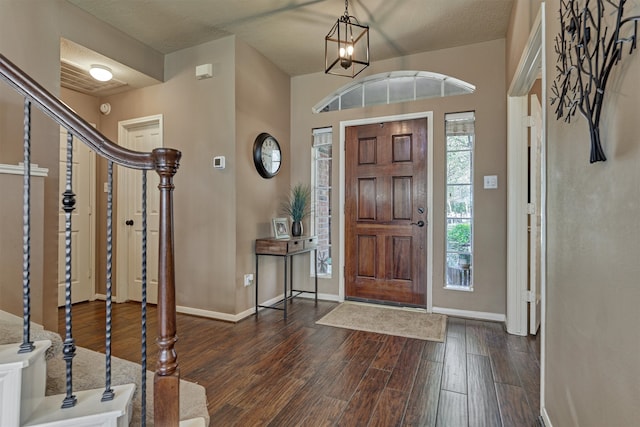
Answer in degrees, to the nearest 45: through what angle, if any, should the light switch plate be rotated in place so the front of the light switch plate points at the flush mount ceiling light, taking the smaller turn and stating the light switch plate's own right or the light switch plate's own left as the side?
approximately 45° to the light switch plate's own right

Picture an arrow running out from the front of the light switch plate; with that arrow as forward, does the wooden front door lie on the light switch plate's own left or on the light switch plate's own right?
on the light switch plate's own right

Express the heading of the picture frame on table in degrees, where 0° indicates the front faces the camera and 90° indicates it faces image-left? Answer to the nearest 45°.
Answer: approximately 315°

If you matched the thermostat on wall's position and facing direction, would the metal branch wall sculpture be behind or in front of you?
in front

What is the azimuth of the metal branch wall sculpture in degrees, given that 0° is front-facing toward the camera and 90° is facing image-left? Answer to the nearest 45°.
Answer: approximately 45°

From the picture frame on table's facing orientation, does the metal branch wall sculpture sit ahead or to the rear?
ahead

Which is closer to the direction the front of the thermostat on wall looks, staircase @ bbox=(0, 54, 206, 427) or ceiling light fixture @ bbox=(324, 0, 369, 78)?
the staircase

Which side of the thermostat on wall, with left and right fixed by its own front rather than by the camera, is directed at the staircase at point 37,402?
front

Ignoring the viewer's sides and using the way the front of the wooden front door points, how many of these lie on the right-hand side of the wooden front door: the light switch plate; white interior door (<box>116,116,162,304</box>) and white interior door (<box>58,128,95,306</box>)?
2

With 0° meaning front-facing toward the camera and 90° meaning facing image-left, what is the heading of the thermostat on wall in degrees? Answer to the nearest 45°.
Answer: approximately 0°

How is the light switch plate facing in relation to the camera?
toward the camera

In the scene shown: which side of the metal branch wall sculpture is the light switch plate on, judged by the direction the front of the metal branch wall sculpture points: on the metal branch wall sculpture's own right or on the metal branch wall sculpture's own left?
on the metal branch wall sculpture's own right

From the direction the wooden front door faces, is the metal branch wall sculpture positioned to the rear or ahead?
ahead

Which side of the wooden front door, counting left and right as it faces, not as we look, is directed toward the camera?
front
